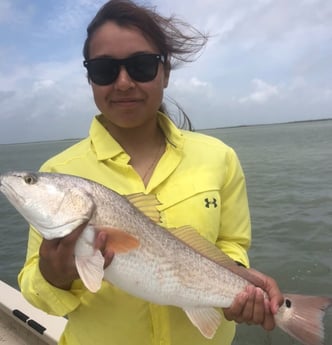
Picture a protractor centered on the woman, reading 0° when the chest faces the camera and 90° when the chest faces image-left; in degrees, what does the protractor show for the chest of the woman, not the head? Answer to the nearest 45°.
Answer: approximately 0°
